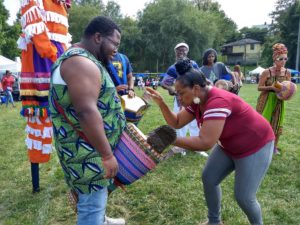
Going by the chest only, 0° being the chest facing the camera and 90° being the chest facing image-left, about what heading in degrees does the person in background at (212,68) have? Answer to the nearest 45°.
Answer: approximately 0°

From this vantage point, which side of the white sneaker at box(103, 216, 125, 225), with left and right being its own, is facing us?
right

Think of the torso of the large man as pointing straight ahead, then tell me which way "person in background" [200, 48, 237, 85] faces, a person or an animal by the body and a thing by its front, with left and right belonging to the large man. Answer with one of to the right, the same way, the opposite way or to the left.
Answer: to the right

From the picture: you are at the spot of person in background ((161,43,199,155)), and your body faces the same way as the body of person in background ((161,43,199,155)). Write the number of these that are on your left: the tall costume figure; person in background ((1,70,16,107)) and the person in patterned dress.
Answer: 1

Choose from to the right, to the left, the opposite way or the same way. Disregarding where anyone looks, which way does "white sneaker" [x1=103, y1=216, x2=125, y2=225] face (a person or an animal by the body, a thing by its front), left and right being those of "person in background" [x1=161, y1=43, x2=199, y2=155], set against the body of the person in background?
to the left

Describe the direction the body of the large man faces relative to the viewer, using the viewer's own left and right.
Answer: facing to the right of the viewer

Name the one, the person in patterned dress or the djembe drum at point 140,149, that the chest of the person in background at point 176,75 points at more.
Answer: the djembe drum

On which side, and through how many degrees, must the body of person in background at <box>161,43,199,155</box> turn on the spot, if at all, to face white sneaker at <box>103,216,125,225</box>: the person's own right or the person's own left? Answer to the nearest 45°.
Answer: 0° — they already face it

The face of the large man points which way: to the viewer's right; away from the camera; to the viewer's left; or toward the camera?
to the viewer's right
